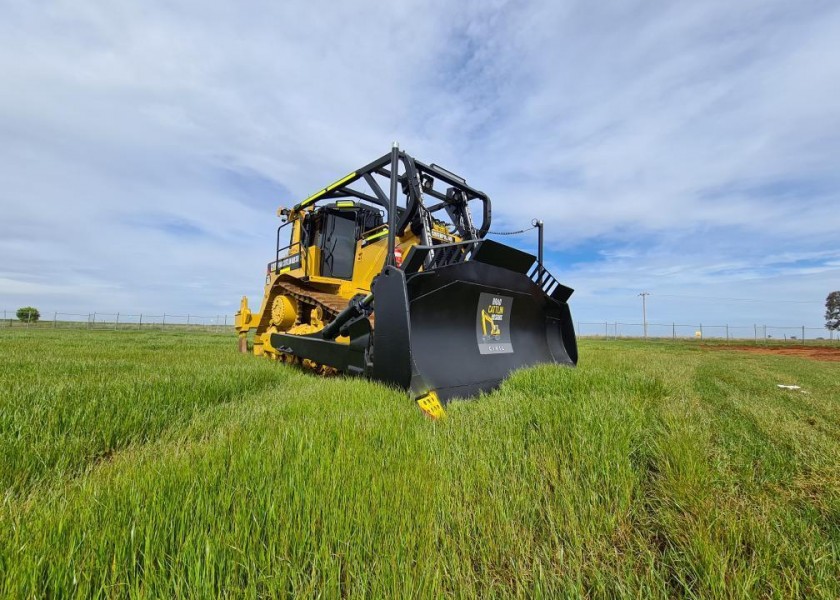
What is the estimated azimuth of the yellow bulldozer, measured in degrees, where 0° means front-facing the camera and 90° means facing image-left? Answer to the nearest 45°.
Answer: approximately 315°

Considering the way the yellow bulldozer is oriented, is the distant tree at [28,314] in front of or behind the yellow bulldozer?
behind
